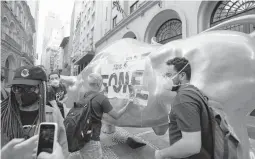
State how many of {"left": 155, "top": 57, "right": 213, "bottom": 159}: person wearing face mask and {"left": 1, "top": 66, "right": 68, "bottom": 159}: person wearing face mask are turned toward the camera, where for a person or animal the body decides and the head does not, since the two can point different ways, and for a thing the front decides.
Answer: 1

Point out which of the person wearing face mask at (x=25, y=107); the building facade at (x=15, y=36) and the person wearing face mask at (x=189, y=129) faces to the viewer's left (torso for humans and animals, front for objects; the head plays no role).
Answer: the person wearing face mask at (x=189, y=129)

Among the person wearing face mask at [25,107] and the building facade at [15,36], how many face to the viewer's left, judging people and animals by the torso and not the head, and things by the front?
0

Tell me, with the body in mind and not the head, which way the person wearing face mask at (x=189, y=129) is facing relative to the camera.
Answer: to the viewer's left

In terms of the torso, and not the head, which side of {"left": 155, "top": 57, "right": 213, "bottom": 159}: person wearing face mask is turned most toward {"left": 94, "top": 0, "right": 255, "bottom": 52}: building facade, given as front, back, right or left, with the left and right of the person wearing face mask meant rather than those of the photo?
right

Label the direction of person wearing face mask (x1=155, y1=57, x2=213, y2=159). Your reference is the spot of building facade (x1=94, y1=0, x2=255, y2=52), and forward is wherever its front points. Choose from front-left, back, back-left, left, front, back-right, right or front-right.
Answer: front-left

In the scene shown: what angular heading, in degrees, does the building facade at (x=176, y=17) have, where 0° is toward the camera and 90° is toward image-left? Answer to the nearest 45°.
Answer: approximately 45°

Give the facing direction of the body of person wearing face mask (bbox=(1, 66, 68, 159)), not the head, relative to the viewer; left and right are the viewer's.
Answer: facing the viewer

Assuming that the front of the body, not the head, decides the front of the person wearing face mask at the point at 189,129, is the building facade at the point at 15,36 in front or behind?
in front

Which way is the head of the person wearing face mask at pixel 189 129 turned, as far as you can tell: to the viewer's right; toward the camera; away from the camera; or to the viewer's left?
to the viewer's left

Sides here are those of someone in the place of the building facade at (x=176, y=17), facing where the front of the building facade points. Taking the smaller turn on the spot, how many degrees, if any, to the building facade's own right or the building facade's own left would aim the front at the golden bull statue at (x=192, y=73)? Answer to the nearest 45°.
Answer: approximately 45° to the building facade's own left
